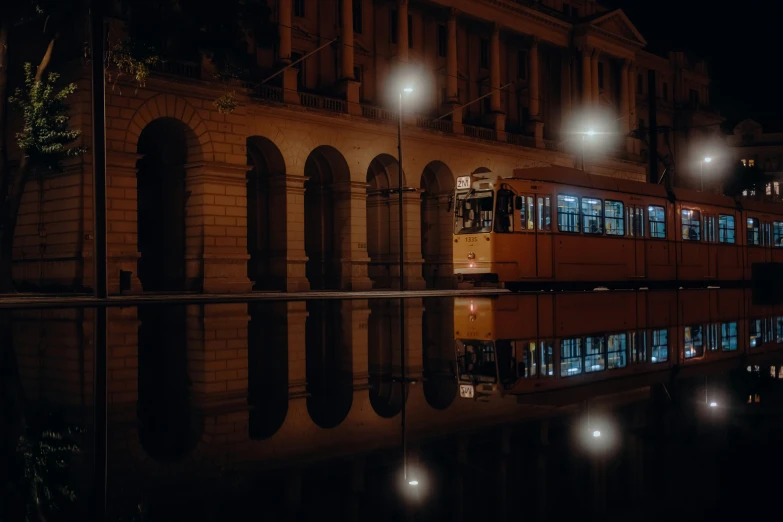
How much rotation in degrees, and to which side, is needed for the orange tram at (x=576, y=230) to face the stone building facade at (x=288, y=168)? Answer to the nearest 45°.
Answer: approximately 45° to its right

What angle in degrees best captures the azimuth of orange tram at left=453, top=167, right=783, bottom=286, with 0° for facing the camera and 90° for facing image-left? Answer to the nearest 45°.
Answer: approximately 45°
